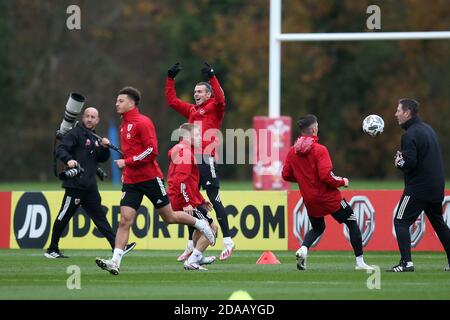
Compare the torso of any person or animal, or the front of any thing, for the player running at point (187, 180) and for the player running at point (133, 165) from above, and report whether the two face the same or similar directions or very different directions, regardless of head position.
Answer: very different directions

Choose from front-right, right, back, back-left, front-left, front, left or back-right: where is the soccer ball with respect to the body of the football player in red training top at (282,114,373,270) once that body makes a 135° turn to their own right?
back-left

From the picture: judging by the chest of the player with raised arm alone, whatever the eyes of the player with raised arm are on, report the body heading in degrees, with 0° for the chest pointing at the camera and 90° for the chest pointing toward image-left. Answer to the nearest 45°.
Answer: approximately 45°

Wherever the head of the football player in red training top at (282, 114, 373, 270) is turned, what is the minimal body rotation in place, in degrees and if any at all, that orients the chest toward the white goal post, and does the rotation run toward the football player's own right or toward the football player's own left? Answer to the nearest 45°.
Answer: approximately 45° to the football player's own left

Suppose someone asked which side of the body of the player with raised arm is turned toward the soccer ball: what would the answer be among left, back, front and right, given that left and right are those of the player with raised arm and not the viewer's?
left

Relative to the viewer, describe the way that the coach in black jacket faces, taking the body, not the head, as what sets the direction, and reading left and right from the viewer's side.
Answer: facing to the left of the viewer

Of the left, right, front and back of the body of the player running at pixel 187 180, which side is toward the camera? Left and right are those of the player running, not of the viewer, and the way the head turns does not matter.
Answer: right

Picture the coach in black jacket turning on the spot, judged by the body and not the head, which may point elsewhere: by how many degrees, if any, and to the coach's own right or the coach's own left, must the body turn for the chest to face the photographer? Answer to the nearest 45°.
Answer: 0° — they already face them
